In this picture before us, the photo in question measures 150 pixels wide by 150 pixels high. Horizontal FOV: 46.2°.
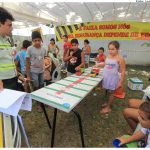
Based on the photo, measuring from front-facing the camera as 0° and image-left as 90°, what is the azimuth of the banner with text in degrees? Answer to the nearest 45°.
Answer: approximately 0°

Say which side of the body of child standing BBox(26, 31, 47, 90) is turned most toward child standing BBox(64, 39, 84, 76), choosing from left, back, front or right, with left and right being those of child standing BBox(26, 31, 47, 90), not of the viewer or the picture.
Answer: left

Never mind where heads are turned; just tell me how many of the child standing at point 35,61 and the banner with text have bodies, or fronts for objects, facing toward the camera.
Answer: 2

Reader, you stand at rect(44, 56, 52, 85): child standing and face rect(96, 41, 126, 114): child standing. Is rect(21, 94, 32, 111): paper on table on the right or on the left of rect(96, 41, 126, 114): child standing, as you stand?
right

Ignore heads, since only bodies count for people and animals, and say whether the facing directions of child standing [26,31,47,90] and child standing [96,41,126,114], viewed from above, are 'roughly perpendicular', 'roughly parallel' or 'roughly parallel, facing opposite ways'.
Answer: roughly perpendicular

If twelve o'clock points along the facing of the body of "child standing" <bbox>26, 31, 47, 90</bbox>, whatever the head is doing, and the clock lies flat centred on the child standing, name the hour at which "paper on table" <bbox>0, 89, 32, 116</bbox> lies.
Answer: The paper on table is roughly at 12 o'clock from the child standing.

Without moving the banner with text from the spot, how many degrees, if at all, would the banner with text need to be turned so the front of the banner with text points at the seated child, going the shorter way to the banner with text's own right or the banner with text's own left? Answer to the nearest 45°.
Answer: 0° — it already faces them

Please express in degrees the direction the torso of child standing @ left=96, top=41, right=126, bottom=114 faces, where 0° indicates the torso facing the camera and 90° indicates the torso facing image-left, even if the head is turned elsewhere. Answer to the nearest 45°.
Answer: approximately 45°

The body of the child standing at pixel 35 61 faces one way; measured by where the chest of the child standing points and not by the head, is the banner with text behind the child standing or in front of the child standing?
behind
